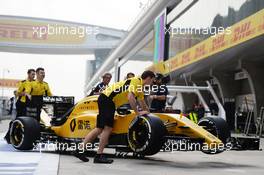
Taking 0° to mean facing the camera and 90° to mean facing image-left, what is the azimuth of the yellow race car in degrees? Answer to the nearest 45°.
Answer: approximately 315°

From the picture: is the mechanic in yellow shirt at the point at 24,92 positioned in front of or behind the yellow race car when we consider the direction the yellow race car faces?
behind

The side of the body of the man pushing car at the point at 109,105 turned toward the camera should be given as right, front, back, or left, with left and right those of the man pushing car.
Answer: right

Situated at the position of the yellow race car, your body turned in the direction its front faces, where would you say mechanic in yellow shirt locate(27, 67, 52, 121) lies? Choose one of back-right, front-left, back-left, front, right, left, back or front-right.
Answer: back

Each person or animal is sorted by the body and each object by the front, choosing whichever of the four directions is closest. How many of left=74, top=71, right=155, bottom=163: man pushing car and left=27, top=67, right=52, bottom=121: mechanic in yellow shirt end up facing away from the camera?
0

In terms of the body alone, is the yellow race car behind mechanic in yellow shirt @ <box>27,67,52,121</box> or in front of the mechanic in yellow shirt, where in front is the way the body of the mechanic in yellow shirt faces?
in front

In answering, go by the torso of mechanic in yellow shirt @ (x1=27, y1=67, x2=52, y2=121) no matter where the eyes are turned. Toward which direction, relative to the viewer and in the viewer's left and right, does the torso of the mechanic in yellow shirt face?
facing the viewer and to the right of the viewer

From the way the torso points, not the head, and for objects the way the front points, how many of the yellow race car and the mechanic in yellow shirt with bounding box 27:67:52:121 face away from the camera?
0
